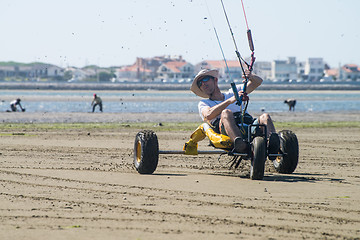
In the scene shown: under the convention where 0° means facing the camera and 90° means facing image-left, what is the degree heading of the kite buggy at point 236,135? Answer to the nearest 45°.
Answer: approximately 315°
